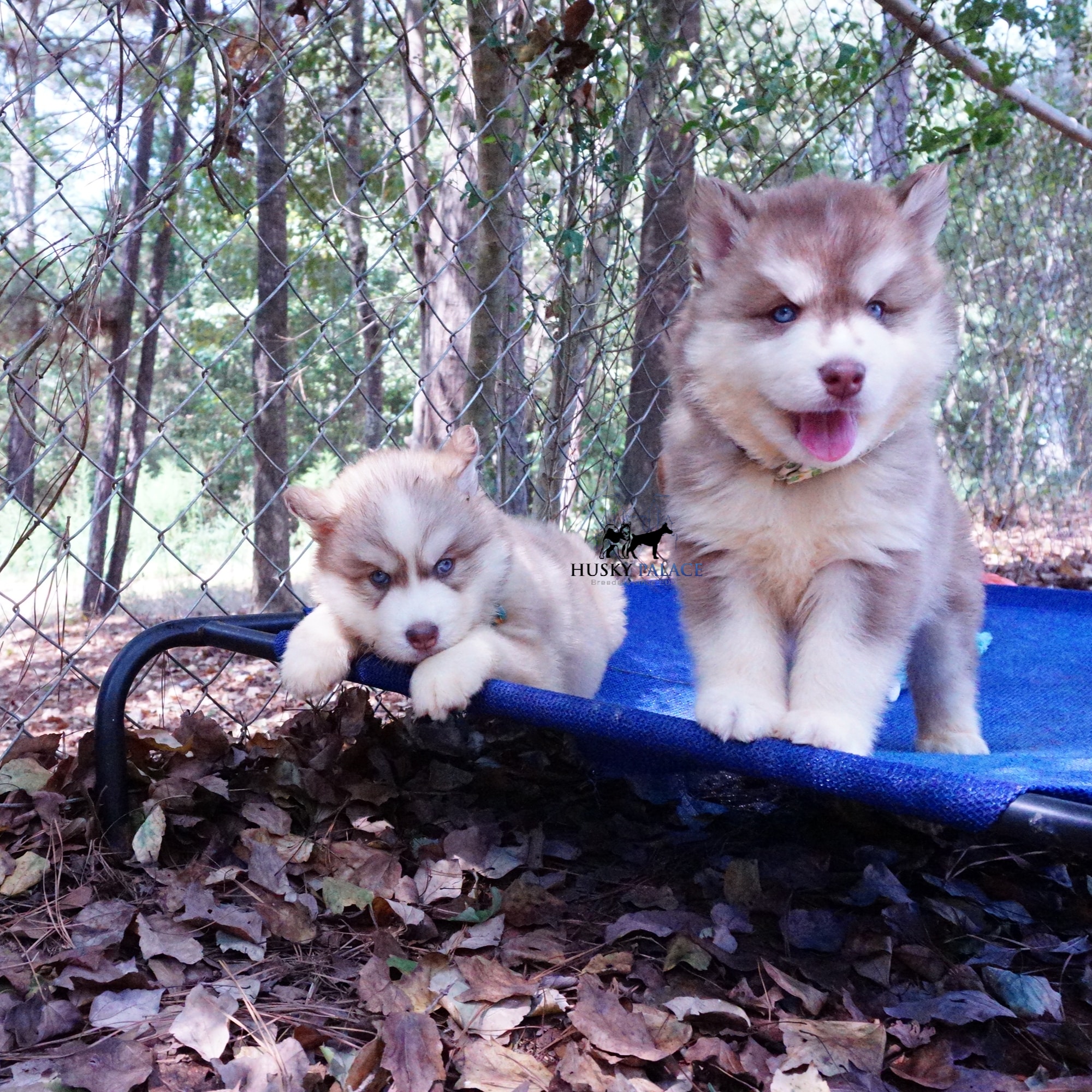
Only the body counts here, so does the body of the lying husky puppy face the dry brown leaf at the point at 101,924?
yes

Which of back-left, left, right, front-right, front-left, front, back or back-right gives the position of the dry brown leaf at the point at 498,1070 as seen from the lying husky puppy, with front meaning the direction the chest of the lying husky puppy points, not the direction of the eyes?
front-left

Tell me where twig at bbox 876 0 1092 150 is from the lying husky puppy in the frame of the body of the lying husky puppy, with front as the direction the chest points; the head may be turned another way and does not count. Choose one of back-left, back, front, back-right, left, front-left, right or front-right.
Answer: back

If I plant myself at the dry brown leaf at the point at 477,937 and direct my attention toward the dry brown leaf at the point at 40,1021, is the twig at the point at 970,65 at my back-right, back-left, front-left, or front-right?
back-right

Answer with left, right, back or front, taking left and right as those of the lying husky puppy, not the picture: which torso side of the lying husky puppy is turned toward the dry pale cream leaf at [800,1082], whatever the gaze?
left

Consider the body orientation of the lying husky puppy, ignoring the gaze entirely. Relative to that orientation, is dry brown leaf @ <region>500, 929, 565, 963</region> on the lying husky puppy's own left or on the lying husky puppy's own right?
on the lying husky puppy's own left

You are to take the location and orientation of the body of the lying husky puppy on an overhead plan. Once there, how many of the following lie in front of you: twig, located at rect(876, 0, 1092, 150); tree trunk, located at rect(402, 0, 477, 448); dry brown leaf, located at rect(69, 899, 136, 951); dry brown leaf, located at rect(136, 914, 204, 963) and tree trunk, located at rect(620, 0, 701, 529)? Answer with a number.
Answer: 2

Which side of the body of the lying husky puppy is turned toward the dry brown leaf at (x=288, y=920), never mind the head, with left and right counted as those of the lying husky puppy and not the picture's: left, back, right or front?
front

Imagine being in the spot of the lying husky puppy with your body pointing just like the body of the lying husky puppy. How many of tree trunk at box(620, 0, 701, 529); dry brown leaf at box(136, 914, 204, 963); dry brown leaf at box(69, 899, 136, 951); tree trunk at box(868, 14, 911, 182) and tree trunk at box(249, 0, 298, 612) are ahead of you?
2

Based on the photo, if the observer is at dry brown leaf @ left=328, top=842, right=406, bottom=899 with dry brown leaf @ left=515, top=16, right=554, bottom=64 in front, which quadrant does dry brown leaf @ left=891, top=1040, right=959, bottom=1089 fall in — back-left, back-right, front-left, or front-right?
back-right

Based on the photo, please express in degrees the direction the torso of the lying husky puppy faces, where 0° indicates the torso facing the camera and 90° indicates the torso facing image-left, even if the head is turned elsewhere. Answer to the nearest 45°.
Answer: approximately 45°
